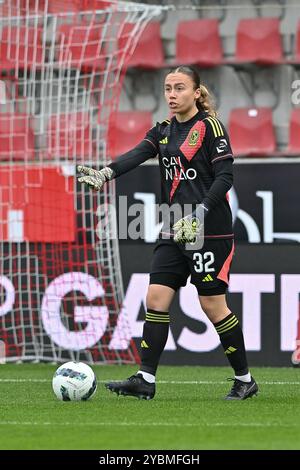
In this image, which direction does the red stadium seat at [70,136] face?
toward the camera

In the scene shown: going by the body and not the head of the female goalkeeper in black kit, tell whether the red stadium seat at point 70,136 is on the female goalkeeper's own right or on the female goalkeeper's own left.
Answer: on the female goalkeeper's own right

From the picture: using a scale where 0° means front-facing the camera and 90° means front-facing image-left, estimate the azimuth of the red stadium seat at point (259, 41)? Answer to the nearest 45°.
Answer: approximately 0°

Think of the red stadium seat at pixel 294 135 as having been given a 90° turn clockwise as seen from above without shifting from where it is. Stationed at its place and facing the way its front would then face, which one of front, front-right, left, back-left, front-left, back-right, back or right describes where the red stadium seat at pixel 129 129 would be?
front

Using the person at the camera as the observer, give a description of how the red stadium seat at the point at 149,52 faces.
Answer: facing the viewer

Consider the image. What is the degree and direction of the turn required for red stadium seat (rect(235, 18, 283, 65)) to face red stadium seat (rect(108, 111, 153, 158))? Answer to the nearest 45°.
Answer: approximately 90° to its right

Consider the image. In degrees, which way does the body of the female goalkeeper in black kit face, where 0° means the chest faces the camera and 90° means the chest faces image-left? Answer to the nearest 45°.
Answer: approximately 45°

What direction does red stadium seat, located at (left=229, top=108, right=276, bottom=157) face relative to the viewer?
toward the camera

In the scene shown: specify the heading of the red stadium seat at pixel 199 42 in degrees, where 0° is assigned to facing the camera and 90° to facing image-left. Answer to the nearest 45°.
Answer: approximately 0°

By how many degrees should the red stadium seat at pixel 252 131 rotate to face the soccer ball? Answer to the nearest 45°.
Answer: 0° — it already faces it

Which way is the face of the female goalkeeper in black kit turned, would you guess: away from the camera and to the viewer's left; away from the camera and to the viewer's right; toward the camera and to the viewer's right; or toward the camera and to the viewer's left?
toward the camera and to the viewer's left
